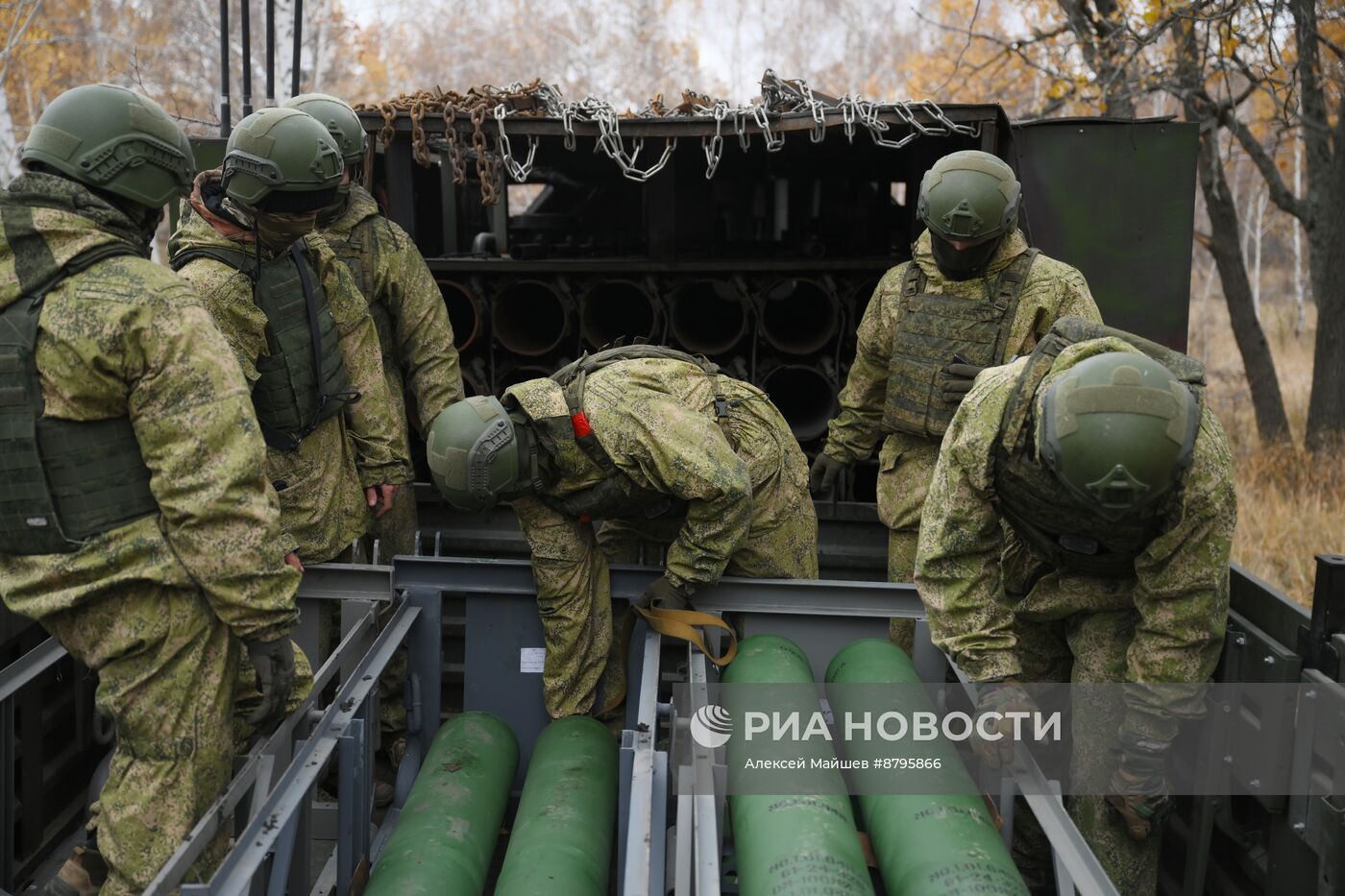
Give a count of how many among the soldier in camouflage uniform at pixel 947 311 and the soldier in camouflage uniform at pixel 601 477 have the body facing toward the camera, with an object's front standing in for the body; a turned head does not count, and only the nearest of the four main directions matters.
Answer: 1

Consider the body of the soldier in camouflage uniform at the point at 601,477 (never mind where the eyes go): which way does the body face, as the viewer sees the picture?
to the viewer's left

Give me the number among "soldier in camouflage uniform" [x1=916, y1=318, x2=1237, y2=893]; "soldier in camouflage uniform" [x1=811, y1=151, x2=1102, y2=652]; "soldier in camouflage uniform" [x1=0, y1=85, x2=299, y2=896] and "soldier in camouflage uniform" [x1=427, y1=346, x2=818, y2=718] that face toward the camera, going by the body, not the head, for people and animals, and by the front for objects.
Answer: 2

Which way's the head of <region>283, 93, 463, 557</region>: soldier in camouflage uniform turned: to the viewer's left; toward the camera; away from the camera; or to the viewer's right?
to the viewer's right

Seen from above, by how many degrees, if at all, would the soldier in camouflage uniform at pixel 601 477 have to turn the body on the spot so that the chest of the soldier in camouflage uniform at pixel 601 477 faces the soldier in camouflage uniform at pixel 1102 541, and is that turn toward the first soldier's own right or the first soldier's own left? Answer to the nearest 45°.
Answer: approximately 135° to the first soldier's own left

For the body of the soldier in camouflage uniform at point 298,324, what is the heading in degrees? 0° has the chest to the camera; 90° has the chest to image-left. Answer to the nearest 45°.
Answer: approximately 315°

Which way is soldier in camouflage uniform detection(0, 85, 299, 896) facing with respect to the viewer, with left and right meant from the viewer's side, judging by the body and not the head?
facing away from the viewer and to the right of the viewer

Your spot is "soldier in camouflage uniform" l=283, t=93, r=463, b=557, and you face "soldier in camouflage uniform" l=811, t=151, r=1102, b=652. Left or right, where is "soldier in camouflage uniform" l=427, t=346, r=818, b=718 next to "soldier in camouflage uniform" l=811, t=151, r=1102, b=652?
right

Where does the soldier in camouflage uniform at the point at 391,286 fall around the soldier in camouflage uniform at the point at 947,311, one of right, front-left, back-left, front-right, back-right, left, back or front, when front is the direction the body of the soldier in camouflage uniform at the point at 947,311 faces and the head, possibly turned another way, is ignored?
right

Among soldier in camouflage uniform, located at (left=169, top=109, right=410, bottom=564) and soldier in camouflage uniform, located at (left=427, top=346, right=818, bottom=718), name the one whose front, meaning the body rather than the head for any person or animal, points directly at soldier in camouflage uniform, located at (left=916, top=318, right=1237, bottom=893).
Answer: soldier in camouflage uniform, located at (left=169, top=109, right=410, bottom=564)

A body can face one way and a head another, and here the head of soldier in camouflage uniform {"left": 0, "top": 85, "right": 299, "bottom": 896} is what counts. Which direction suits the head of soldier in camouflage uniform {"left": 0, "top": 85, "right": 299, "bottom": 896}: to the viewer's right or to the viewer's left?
to the viewer's right

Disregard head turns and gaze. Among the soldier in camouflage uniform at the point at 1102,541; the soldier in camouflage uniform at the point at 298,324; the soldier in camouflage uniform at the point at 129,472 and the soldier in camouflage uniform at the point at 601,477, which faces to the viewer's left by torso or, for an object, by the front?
the soldier in camouflage uniform at the point at 601,477

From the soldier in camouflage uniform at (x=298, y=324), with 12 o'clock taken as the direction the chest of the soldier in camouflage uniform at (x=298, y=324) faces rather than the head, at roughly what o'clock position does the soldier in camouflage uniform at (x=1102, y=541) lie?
the soldier in camouflage uniform at (x=1102, y=541) is roughly at 12 o'clock from the soldier in camouflage uniform at (x=298, y=324).
